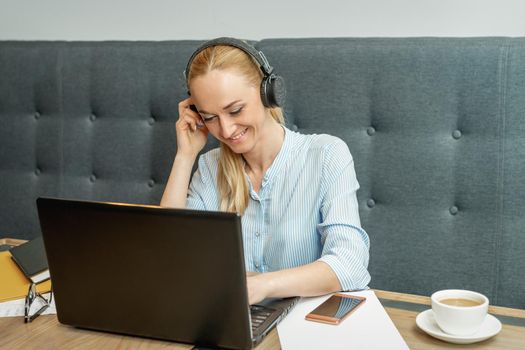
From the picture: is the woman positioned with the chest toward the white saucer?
no

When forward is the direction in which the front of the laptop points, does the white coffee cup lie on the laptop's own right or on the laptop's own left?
on the laptop's own right

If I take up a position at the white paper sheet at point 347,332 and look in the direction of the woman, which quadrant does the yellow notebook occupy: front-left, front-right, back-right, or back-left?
front-left

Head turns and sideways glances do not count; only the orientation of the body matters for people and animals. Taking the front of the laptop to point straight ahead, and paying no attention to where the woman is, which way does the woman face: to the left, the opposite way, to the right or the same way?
the opposite way

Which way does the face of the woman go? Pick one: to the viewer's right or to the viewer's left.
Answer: to the viewer's left

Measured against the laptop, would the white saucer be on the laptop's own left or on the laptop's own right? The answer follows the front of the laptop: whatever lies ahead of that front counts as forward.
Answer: on the laptop's own right

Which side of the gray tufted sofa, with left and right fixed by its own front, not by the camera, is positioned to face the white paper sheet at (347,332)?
front

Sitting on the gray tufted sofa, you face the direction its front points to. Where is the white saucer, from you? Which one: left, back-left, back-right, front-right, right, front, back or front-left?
front

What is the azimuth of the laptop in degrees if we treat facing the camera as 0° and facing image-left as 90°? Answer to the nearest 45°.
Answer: approximately 225°

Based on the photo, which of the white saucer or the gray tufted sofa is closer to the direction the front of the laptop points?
the gray tufted sofa

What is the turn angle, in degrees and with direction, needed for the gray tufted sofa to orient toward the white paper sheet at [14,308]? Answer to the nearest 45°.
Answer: approximately 45° to its right

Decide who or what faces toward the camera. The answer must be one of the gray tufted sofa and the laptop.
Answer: the gray tufted sofa

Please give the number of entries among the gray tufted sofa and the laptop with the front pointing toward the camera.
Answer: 1

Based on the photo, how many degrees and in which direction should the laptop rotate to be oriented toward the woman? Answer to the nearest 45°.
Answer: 0° — it already faces them

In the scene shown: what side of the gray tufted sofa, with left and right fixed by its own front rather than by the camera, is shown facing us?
front
